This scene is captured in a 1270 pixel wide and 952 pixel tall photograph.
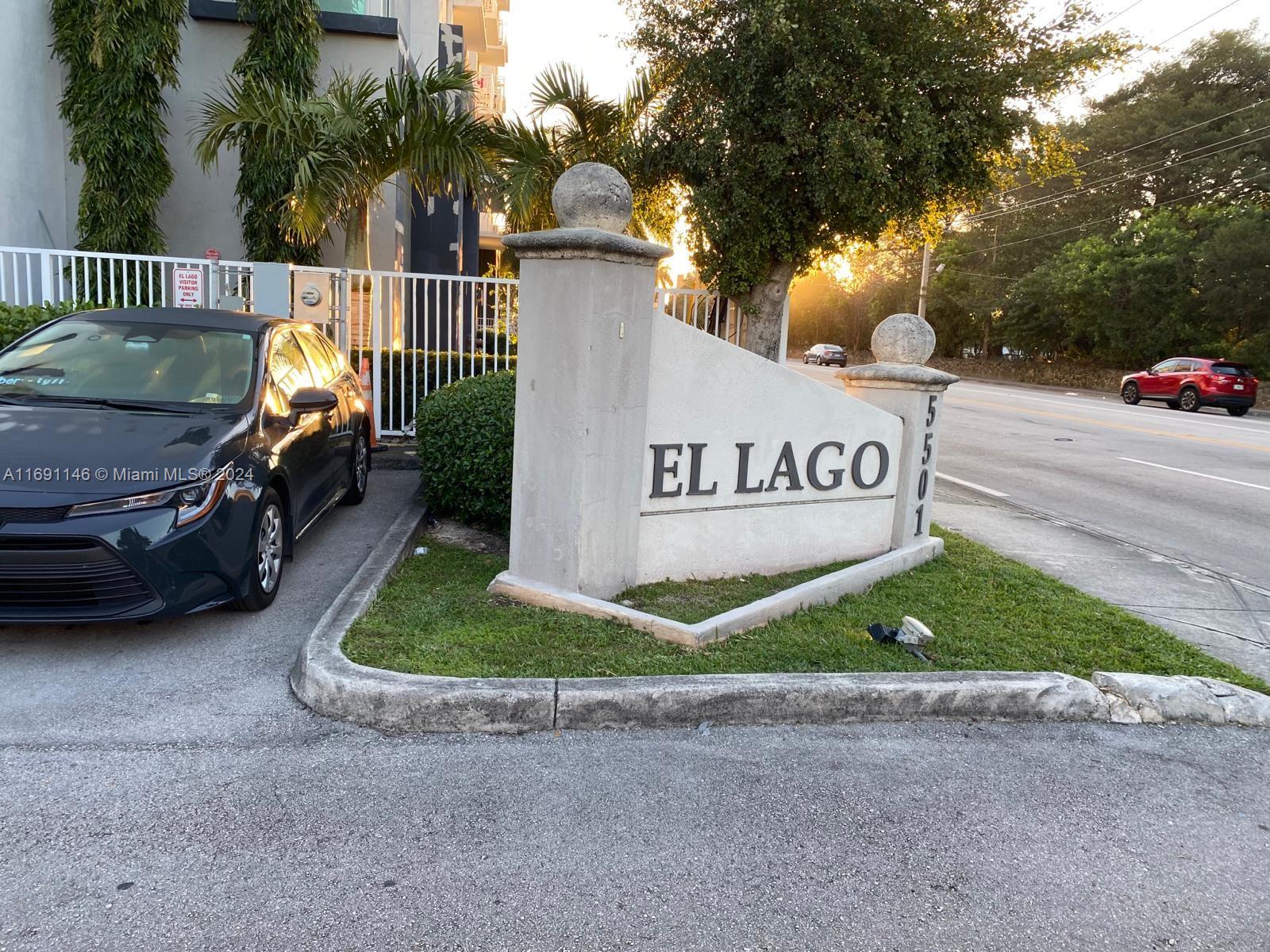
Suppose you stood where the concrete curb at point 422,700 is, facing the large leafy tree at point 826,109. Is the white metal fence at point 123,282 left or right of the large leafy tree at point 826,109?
left

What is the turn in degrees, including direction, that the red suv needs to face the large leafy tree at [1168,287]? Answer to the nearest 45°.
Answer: approximately 45° to its right

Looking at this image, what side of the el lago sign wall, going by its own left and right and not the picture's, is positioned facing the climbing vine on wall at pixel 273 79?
back

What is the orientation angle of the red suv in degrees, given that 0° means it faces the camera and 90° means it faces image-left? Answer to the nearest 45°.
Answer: approximately 135°

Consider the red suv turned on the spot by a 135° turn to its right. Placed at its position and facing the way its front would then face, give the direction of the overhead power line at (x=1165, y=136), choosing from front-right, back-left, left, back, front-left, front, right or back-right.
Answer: left

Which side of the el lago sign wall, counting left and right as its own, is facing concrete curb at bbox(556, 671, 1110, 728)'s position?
front

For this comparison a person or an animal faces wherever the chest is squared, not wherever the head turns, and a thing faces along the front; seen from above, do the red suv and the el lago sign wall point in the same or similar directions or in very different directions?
very different directions

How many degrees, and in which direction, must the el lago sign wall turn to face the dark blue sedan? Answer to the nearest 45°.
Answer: approximately 135° to its right

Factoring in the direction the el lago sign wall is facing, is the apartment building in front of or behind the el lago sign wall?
behind

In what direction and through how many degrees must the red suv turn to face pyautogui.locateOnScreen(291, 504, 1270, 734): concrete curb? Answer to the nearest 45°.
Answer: approximately 135° to its left
